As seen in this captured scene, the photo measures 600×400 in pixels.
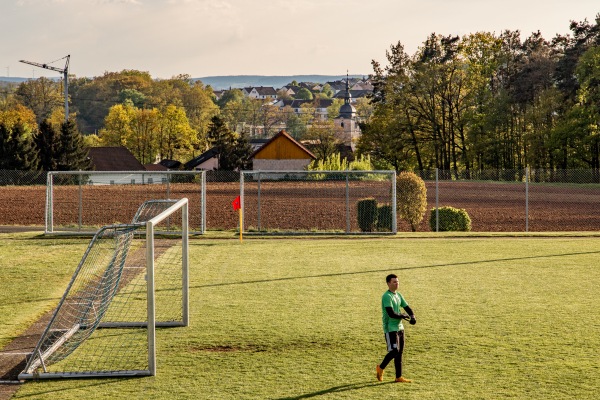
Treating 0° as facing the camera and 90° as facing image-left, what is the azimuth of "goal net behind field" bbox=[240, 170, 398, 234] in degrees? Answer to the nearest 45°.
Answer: approximately 0°

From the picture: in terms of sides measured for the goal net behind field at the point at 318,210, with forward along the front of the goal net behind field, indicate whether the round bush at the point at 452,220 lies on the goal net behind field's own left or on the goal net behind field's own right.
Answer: on the goal net behind field's own left

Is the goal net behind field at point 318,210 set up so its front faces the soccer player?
yes

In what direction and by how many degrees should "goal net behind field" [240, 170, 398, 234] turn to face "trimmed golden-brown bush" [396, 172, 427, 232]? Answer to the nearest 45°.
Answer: approximately 45° to its left

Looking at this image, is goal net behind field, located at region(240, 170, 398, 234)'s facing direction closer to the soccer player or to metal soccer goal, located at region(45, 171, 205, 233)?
the soccer player
